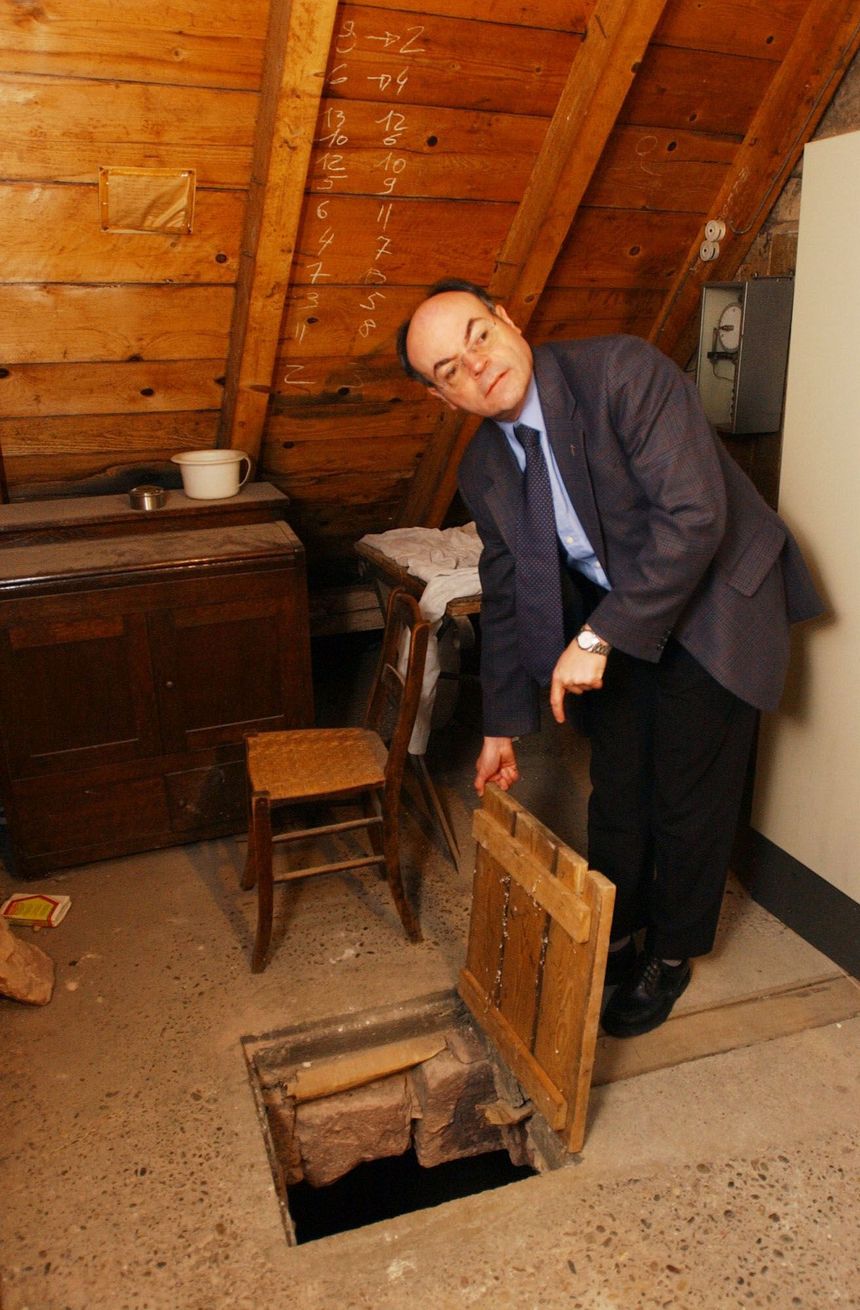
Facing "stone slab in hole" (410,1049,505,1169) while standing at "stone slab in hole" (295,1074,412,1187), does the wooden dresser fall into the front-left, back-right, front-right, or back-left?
back-left

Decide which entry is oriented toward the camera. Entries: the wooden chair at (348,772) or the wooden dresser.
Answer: the wooden dresser

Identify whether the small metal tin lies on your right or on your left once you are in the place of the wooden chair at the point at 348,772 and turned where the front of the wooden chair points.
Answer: on your right

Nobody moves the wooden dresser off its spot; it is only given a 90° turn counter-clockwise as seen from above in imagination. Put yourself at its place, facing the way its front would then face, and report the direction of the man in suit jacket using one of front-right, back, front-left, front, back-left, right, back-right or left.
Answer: front-right

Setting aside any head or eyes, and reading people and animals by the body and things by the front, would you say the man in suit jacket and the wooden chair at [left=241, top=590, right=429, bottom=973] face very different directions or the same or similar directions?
same or similar directions

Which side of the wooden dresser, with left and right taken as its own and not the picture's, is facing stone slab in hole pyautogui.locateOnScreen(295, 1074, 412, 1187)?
front

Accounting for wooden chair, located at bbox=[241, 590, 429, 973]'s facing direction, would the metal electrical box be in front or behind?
behind

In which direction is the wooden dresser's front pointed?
toward the camera

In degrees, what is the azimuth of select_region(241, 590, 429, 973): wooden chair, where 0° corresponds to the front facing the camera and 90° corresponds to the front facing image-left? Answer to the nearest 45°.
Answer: approximately 90°

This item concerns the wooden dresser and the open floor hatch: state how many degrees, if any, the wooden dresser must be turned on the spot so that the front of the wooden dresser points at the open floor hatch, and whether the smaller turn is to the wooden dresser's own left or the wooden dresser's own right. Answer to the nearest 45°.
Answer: approximately 45° to the wooden dresser's own left

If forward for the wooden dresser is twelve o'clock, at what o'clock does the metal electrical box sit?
The metal electrical box is roughly at 9 o'clock from the wooden dresser.

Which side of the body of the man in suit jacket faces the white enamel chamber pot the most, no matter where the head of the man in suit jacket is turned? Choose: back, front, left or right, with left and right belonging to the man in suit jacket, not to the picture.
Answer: right

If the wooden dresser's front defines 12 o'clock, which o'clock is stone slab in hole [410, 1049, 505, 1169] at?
The stone slab in hole is roughly at 11 o'clock from the wooden dresser.

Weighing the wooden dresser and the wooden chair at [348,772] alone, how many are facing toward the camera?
1

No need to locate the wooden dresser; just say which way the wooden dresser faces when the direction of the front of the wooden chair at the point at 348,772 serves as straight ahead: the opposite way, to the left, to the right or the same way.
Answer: to the left
